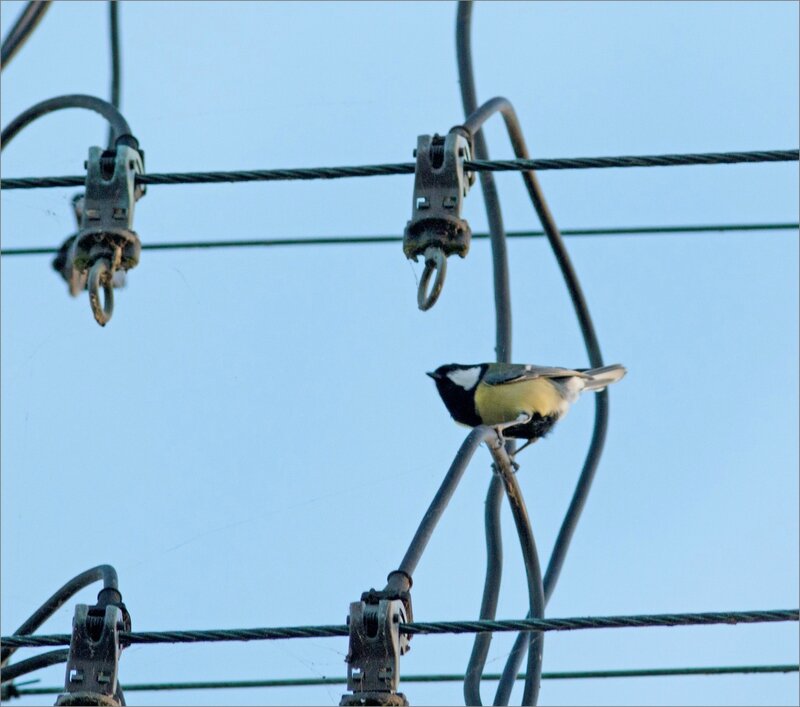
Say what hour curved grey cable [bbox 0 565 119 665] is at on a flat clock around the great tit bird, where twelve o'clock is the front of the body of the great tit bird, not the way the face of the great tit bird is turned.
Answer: The curved grey cable is roughly at 12 o'clock from the great tit bird.

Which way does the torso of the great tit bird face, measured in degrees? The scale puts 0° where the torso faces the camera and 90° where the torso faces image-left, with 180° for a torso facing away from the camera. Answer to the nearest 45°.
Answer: approximately 90°

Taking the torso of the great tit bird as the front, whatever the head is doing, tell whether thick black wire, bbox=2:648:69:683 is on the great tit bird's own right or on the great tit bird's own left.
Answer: on the great tit bird's own right
